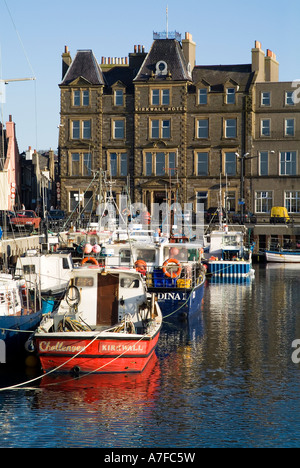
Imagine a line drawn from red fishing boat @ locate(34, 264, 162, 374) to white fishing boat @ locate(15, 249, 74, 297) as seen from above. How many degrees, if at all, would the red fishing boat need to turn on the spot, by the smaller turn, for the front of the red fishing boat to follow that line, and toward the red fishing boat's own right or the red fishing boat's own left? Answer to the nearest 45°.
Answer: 0° — it already faces it

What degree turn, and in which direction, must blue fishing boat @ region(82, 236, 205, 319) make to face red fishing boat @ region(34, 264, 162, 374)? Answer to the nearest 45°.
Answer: approximately 135° to its left

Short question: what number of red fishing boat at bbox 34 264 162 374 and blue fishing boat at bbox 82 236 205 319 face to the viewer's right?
0

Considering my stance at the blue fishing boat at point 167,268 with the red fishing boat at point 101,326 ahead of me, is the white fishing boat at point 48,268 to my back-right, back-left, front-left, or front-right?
front-right

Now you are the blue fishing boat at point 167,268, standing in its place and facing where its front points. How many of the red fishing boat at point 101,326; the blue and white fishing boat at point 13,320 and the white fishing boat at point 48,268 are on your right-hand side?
0

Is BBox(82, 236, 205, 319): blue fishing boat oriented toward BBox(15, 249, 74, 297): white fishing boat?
no

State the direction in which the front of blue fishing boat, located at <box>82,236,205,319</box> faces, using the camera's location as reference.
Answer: facing away from the viewer and to the left of the viewer

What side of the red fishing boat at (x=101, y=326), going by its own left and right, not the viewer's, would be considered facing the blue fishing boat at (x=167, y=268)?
front

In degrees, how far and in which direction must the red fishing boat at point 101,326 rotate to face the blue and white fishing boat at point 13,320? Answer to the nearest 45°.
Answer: approximately 90° to its left

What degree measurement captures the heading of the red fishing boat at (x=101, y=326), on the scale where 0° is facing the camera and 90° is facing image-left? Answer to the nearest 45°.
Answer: approximately 180°

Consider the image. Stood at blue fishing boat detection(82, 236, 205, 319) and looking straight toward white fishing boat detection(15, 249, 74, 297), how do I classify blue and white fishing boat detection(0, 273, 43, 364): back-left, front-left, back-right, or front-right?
front-left

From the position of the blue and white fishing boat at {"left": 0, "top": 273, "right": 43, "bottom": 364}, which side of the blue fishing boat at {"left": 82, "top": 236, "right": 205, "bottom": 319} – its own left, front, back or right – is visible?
back
